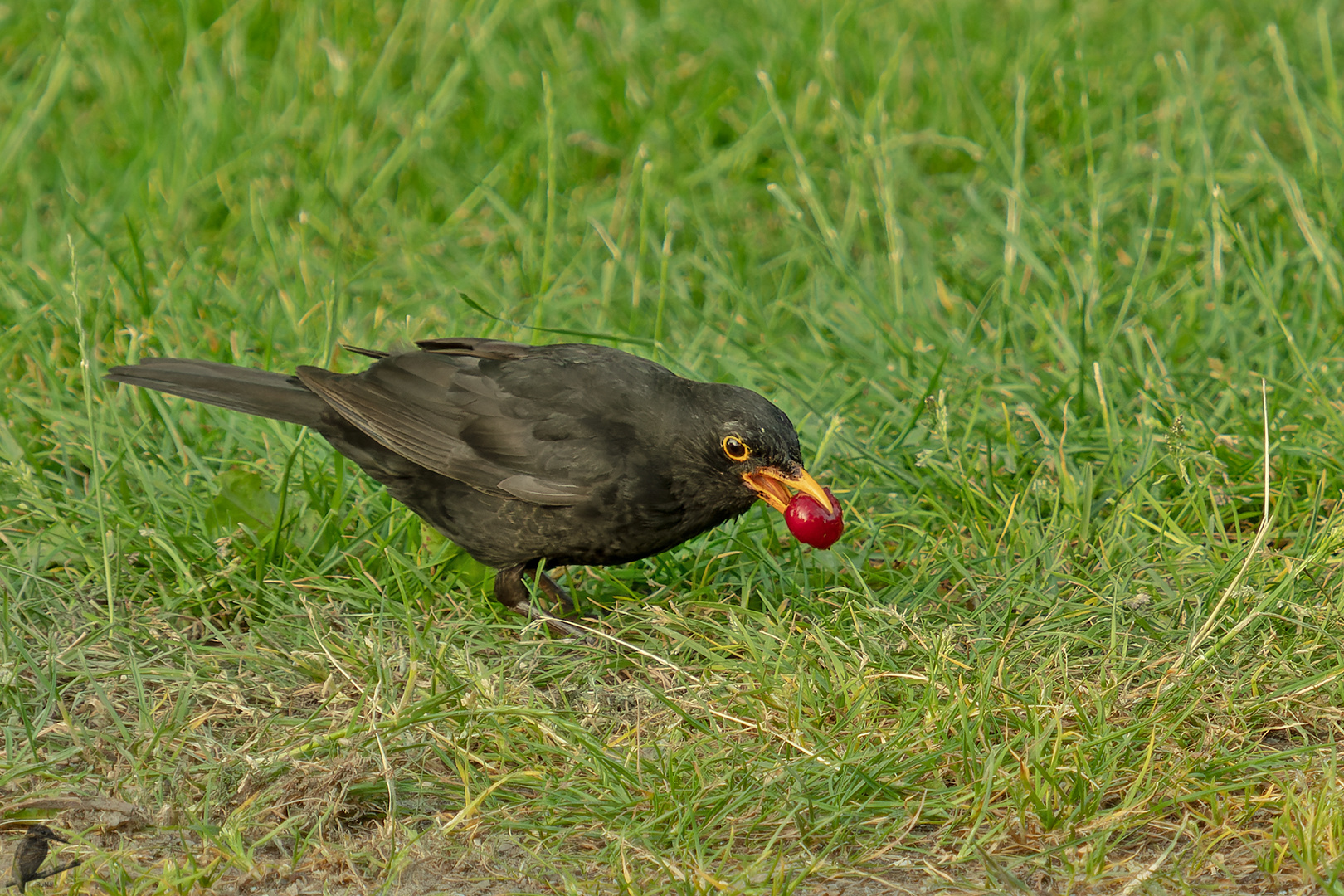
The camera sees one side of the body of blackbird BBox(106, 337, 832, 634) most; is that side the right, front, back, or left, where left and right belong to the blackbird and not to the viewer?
right
